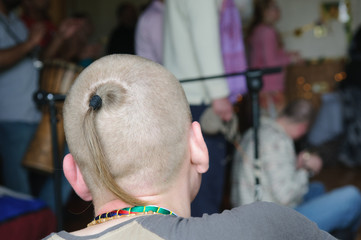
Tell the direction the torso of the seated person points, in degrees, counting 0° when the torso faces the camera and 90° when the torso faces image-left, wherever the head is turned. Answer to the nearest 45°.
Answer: approximately 180°

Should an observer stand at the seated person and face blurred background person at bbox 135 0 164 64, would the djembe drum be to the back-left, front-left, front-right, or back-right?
front-left

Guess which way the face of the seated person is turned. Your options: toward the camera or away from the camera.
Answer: away from the camera

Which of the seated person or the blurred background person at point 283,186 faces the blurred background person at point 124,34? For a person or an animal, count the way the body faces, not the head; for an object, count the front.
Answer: the seated person

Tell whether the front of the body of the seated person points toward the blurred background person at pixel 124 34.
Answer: yes

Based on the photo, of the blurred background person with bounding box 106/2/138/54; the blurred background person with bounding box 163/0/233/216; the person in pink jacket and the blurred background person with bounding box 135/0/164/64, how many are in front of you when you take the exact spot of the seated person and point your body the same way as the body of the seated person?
4

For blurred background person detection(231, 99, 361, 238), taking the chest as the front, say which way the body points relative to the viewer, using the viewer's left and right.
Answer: facing to the right of the viewer

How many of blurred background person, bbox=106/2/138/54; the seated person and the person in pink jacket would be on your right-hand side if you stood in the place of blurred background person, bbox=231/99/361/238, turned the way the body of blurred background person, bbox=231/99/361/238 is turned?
1

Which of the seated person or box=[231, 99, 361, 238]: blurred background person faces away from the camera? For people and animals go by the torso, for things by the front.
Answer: the seated person

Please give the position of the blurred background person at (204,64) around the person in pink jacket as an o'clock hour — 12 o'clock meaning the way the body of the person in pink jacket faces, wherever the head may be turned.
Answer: The blurred background person is roughly at 3 o'clock from the person in pink jacket.
